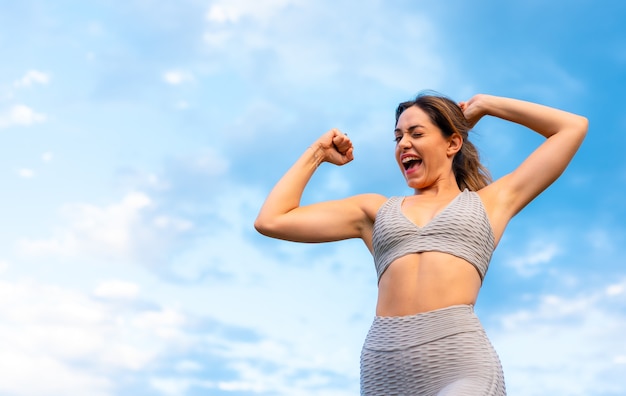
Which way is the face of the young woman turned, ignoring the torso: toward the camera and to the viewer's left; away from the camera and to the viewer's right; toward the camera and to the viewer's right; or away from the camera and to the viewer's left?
toward the camera and to the viewer's left

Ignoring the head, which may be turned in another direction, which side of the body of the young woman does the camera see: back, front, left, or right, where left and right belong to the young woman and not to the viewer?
front
